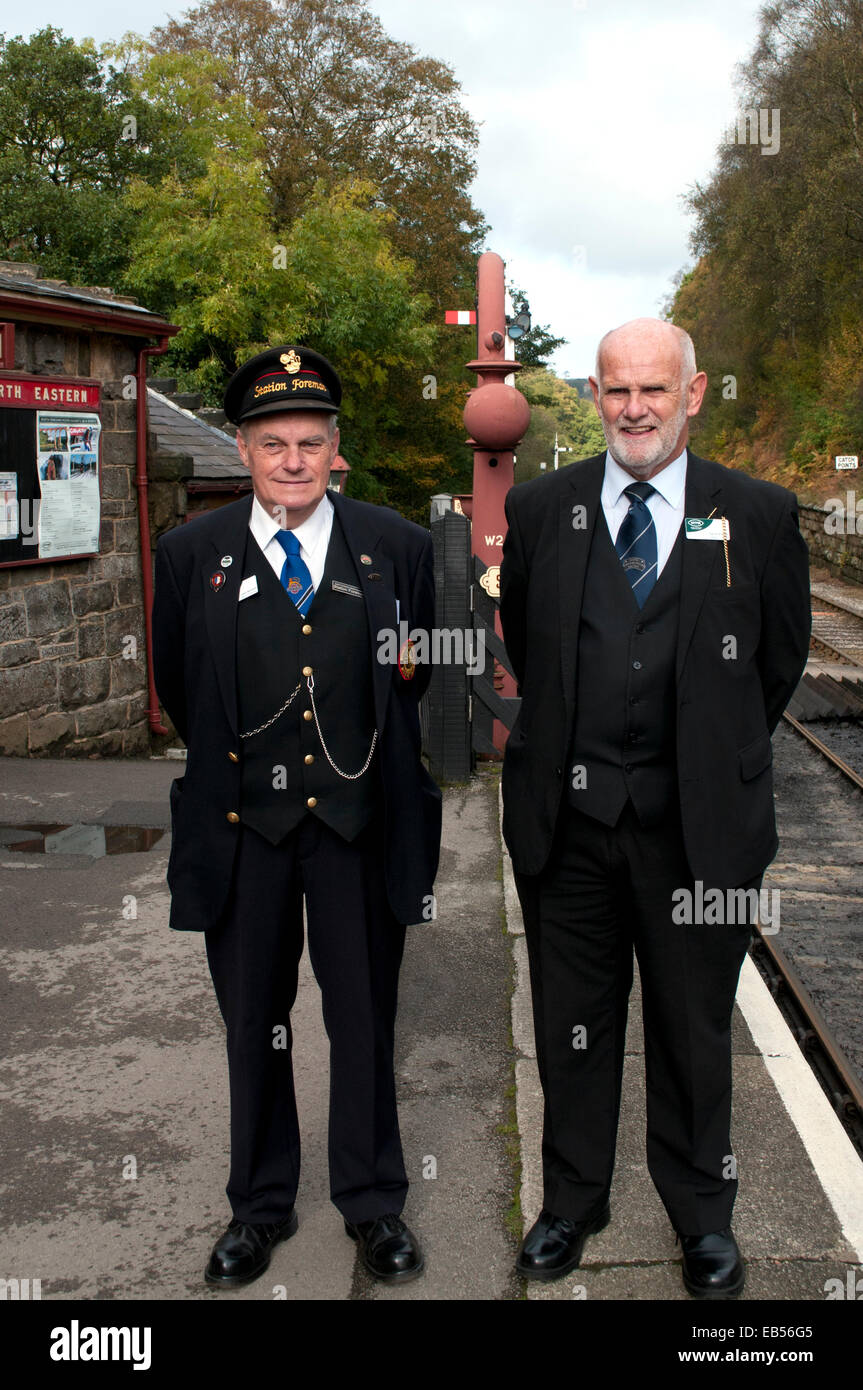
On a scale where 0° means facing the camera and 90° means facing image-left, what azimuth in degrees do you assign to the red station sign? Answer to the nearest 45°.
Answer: approximately 315°

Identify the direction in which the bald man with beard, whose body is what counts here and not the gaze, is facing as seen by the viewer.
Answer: toward the camera

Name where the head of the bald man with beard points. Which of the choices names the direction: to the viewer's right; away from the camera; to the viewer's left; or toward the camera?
toward the camera

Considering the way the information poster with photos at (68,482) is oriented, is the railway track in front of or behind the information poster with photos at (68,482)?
in front

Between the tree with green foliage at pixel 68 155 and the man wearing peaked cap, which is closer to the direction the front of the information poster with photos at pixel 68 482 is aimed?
the man wearing peaked cap

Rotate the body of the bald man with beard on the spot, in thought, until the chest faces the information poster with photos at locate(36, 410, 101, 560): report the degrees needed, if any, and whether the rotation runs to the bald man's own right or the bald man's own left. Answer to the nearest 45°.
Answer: approximately 135° to the bald man's own right

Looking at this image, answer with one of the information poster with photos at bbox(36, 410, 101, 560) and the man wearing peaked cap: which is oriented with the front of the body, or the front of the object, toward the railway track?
the information poster with photos

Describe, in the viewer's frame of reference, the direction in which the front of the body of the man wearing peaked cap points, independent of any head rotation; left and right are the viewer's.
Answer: facing the viewer

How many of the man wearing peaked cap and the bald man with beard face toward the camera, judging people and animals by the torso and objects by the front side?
2

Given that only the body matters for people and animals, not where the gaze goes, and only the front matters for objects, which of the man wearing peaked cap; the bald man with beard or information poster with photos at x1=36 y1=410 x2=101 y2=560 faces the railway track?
the information poster with photos

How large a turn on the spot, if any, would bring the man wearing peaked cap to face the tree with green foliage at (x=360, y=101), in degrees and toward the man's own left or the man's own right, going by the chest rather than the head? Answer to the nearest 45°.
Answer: approximately 180°

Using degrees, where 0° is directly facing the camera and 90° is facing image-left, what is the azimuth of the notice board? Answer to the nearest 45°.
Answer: approximately 315°

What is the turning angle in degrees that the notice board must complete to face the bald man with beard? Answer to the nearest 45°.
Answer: approximately 45° to its right

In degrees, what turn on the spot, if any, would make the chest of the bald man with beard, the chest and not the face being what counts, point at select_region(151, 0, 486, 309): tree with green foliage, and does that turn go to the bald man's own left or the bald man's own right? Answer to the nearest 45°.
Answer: approximately 180°

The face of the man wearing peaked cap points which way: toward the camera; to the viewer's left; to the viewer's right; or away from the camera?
toward the camera
